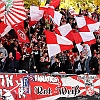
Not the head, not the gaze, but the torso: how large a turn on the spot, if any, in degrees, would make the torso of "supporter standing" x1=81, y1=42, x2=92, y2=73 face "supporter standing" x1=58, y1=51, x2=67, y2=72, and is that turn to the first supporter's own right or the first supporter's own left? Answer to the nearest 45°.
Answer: approximately 45° to the first supporter's own right

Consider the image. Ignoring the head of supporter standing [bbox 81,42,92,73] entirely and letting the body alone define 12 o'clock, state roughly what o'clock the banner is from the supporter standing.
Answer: The banner is roughly at 12 o'clock from the supporter standing.

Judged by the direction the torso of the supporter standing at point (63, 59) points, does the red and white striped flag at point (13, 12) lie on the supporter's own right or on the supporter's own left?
on the supporter's own right

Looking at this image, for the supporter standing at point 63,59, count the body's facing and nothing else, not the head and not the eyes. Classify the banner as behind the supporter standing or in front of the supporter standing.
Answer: in front

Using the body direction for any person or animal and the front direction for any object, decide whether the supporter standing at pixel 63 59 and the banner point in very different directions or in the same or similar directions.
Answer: same or similar directions

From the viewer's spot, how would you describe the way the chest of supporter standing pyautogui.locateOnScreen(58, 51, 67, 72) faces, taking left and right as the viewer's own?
facing the viewer

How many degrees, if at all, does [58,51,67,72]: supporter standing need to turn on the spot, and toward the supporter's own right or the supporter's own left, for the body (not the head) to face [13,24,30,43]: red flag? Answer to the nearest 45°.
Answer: approximately 90° to the supporter's own right

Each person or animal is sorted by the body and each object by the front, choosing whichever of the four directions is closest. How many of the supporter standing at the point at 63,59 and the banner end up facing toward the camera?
2

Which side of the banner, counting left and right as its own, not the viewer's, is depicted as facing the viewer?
front
